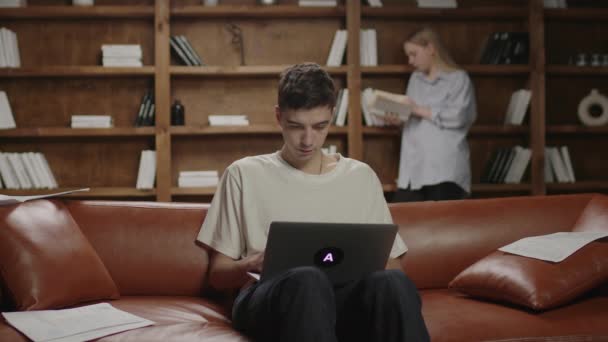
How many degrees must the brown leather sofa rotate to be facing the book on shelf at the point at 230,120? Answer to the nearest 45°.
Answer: approximately 180°

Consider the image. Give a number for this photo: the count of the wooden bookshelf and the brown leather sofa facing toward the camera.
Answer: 2

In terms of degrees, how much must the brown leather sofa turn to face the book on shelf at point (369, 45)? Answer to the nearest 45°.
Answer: approximately 180°

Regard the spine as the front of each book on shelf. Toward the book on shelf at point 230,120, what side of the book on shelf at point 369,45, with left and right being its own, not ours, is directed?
right

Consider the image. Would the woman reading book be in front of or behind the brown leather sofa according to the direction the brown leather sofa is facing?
behind
